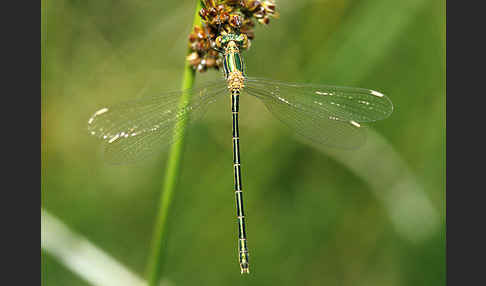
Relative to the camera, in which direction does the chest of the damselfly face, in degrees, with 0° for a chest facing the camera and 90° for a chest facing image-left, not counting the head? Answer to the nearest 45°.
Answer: approximately 180°
